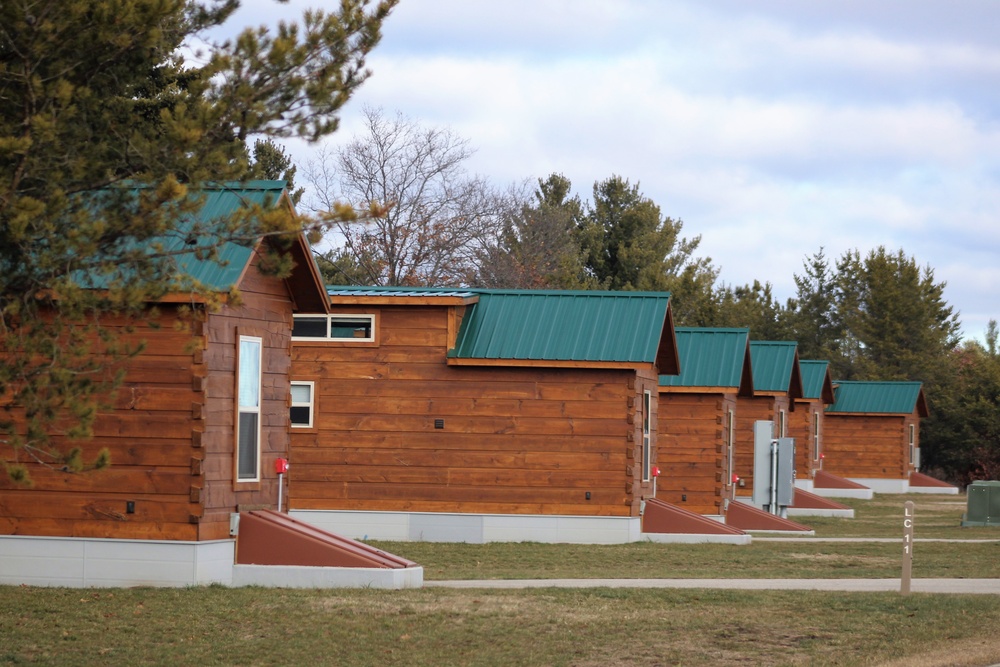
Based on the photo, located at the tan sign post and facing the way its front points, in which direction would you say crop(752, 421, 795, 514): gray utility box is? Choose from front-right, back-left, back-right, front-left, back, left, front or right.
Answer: back

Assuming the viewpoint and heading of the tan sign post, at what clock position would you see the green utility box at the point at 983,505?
The green utility box is roughly at 6 o'clock from the tan sign post.

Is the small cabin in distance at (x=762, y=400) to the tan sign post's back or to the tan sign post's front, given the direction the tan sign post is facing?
to the back

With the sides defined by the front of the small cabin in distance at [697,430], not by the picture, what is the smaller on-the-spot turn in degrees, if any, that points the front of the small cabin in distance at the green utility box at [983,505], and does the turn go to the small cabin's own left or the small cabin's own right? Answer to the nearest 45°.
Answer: approximately 45° to the small cabin's own left

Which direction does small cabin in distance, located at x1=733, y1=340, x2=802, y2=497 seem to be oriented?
to the viewer's right
